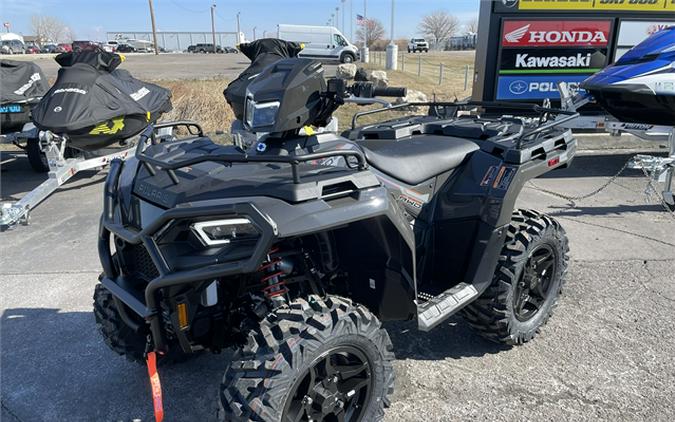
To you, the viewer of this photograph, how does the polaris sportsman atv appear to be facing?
facing the viewer and to the left of the viewer

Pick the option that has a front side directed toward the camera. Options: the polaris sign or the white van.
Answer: the polaris sign

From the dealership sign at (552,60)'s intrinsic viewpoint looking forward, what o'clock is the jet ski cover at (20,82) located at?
The jet ski cover is roughly at 2 o'clock from the dealership sign.

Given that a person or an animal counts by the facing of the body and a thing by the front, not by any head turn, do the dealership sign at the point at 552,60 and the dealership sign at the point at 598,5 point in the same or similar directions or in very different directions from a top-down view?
same or similar directions

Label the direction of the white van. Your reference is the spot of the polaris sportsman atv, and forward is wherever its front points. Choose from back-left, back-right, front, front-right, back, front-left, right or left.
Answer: back-right

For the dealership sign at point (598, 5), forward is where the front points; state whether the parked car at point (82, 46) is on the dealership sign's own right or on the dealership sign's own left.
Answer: on the dealership sign's own right

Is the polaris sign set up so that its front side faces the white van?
no

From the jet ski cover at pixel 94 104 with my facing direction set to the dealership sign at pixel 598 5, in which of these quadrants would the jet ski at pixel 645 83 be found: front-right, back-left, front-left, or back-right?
front-right

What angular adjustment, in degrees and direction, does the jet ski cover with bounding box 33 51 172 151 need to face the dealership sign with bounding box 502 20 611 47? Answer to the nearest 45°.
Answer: approximately 135° to its left

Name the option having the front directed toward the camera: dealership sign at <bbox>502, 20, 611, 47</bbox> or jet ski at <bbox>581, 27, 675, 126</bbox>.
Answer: the dealership sign

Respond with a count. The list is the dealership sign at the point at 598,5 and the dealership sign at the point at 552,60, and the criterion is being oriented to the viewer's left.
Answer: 0

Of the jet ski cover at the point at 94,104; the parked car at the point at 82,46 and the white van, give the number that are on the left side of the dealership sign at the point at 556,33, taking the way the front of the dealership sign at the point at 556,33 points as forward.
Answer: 0

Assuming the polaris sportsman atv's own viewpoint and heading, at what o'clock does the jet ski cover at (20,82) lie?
The jet ski cover is roughly at 3 o'clock from the polaris sportsman atv.

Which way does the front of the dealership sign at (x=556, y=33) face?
toward the camera

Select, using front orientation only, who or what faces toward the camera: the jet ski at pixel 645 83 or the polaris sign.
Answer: the polaris sign

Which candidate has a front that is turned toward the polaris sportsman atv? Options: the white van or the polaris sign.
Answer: the polaris sign

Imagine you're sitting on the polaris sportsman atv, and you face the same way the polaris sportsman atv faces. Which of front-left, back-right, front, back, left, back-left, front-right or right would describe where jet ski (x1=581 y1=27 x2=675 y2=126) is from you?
back

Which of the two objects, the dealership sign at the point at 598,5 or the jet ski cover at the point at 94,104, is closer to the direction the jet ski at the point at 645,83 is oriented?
the jet ski cover
